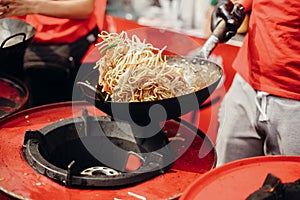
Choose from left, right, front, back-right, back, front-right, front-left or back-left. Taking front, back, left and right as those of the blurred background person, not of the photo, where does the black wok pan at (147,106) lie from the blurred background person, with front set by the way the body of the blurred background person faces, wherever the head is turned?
left

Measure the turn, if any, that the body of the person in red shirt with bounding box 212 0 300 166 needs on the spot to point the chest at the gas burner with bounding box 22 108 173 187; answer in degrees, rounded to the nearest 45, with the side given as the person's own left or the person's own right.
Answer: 0° — they already face it

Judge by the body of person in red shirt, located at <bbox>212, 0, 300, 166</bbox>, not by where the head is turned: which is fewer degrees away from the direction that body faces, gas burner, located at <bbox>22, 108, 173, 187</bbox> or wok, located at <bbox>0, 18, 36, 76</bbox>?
the gas burner

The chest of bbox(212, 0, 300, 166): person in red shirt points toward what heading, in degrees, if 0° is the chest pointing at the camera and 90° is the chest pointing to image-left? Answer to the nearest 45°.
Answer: approximately 45°
